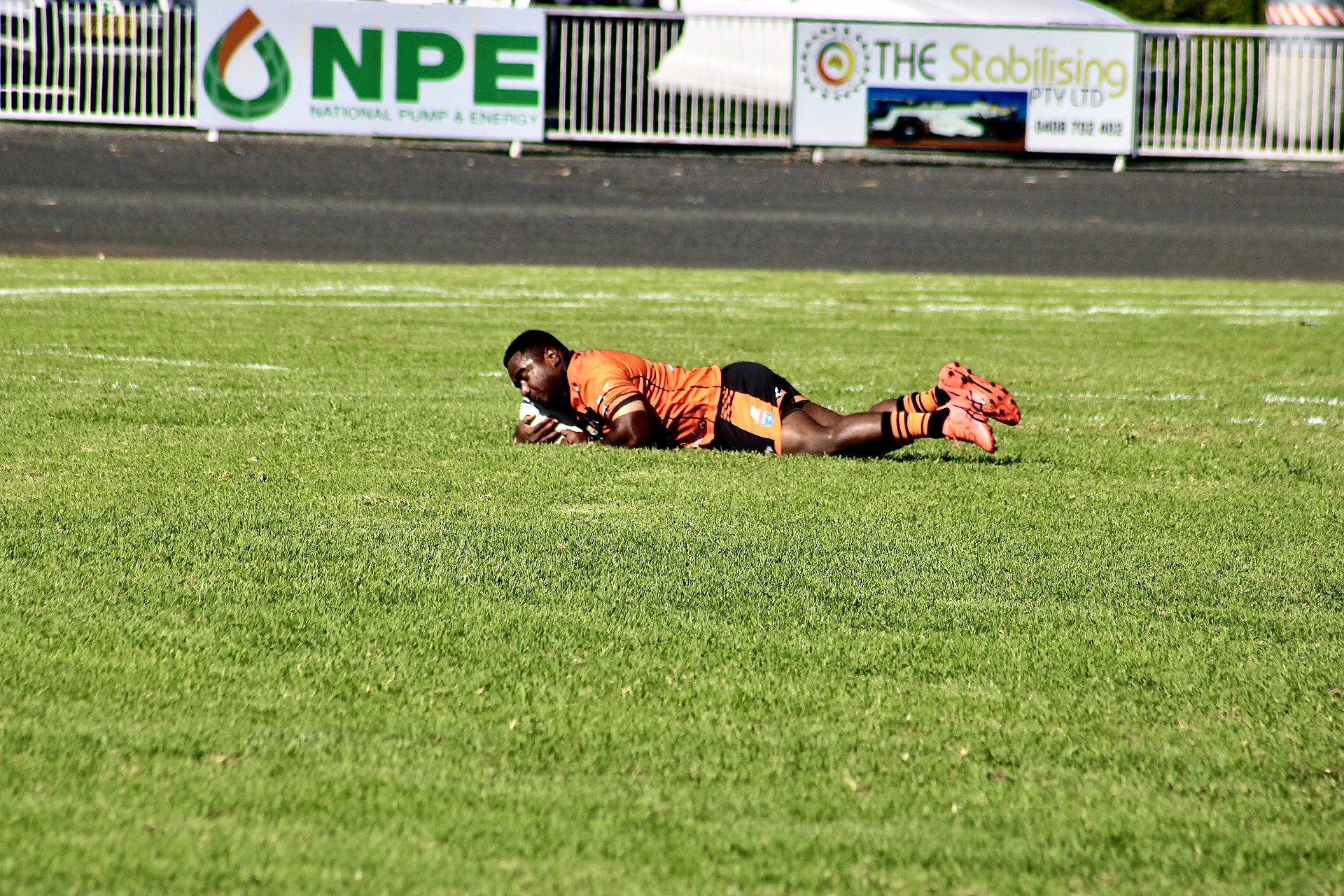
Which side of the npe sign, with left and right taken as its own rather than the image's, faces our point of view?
front

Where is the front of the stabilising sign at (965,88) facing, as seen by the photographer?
facing the viewer

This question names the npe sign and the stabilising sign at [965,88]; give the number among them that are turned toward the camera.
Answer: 2

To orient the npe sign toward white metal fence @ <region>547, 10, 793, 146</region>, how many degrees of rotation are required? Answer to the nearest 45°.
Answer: approximately 90° to its left

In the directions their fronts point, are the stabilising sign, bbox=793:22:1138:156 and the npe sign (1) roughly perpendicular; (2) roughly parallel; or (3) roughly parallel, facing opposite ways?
roughly parallel

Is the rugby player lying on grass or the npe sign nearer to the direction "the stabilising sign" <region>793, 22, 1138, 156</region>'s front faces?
the rugby player lying on grass

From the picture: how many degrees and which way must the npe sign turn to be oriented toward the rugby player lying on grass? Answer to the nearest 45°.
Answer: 0° — it already faces them

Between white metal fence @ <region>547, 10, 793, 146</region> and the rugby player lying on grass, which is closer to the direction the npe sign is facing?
the rugby player lying on grass

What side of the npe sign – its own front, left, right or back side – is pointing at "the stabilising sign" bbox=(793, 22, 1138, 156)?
left

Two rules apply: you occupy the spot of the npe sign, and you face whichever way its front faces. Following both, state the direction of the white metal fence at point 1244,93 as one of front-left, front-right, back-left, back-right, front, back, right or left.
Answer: left
